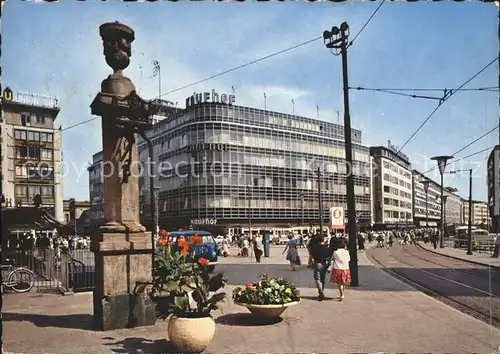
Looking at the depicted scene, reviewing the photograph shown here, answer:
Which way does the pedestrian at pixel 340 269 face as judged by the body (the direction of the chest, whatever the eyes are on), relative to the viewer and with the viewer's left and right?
facing away from the viewer

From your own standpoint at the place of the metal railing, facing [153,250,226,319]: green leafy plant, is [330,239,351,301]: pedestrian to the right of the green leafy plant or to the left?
left

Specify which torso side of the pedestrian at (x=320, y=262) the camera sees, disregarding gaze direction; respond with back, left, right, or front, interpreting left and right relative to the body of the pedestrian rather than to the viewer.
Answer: back

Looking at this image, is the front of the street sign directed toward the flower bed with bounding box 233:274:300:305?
yes

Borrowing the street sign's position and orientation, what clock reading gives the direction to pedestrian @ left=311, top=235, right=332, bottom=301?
The pedestrian is roughly at 12 o'clock from the street sign.

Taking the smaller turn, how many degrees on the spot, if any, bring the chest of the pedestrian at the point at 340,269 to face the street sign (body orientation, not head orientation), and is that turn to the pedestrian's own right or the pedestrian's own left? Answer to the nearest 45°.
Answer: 0° — they already face it

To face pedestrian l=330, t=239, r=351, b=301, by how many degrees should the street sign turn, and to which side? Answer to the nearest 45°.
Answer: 0° — it already faces them
